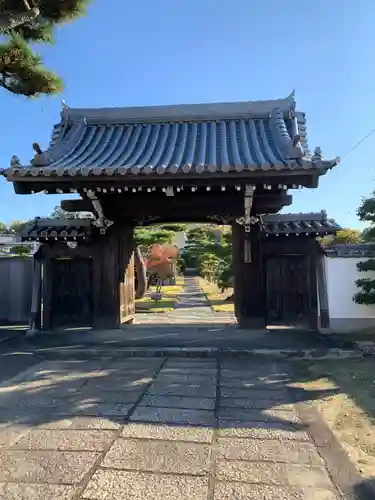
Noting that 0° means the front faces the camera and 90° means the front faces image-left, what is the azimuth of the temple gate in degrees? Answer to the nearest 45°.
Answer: approximately 0°

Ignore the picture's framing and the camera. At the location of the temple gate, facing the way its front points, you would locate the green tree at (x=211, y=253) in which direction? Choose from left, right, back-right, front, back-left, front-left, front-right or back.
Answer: back

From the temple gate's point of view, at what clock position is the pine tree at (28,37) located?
The pine tree is roughly at 1 o'clock from the temple gate.

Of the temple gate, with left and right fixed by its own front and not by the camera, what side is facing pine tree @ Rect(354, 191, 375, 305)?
left
